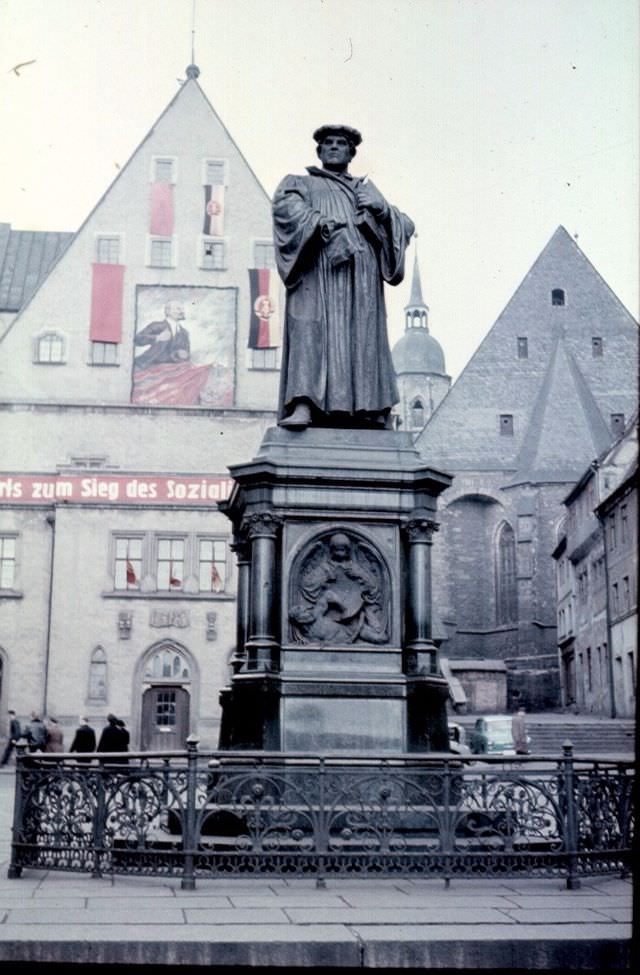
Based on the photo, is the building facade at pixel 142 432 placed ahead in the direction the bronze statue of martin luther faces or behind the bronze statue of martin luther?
behind

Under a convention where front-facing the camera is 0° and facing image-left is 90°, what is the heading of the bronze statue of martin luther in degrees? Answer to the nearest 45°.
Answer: approximately 0°

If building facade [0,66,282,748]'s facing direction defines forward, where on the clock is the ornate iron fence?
The ornate iron fence is roughly at 12 o'clock from the building facade.

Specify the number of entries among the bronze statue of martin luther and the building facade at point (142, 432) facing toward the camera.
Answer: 2

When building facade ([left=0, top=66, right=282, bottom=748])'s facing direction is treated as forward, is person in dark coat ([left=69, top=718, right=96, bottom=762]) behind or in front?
in front

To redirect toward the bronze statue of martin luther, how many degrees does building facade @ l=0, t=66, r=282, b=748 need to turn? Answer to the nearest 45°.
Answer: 0° — it already faces it

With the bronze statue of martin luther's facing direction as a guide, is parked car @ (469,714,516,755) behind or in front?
behind

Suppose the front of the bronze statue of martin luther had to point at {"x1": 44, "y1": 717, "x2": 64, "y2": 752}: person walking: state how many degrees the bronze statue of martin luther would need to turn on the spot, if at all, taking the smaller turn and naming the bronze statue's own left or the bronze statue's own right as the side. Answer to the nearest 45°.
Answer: approximately 180°
